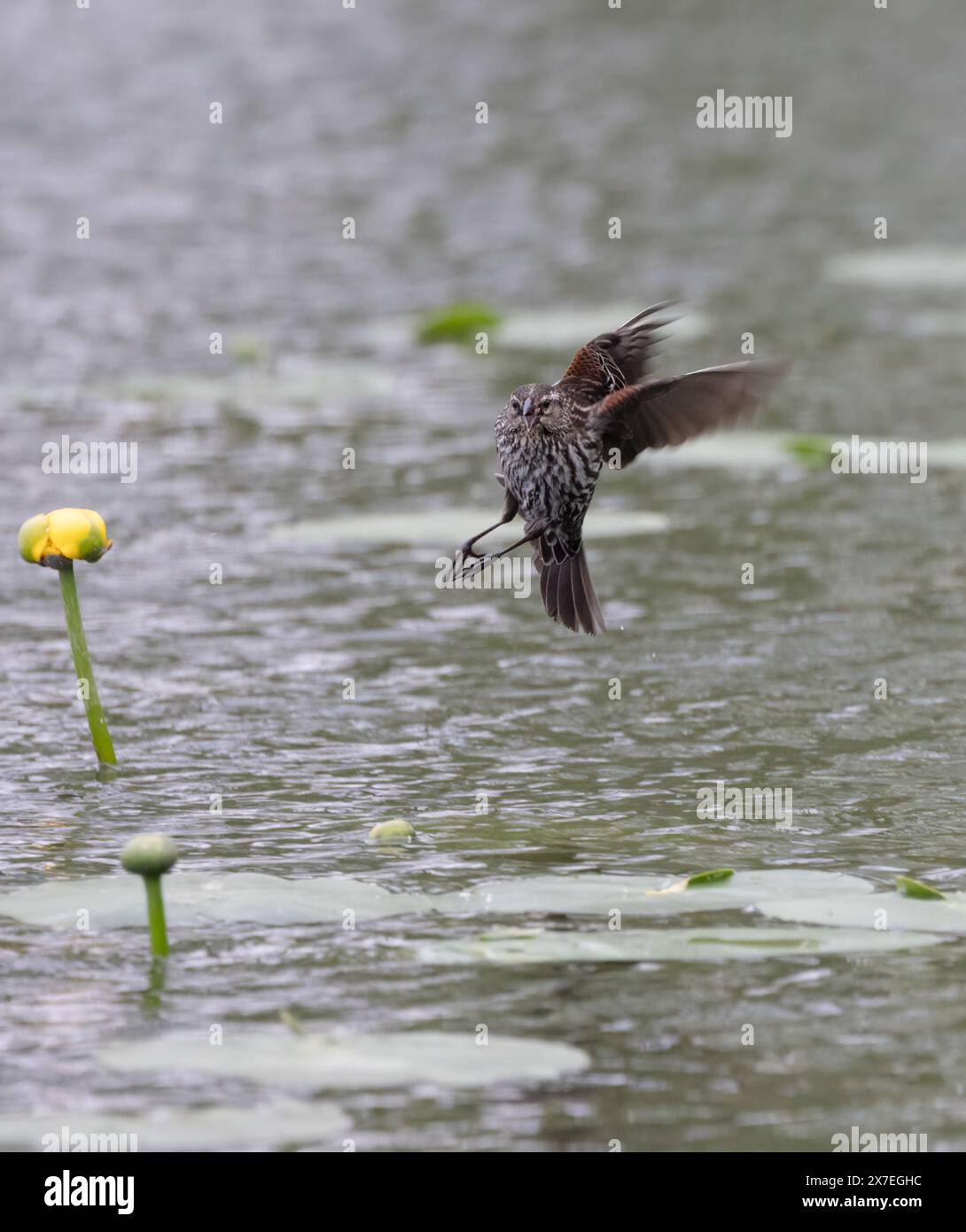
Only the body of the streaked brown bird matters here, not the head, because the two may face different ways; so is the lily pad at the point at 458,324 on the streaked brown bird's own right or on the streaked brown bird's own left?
on the streaked brown bird's own right

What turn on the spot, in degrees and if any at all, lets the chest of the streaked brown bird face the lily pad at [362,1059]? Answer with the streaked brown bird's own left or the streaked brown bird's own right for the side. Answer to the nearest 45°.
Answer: approximately 45° to the streaked brown bird's own left

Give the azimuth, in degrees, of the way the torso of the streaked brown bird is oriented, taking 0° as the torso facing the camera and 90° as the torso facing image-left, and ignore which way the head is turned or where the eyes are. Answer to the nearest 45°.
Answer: approximately 45°

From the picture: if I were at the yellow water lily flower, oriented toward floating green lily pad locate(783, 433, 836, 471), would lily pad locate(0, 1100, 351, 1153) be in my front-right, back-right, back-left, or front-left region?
back-right

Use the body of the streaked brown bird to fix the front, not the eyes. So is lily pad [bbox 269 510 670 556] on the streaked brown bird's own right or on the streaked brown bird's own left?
on the streaked brown bird's own right

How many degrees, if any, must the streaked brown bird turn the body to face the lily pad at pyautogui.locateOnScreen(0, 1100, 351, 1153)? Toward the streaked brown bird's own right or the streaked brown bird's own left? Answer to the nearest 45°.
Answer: approximately 45° to the streaked brown bird's own left
